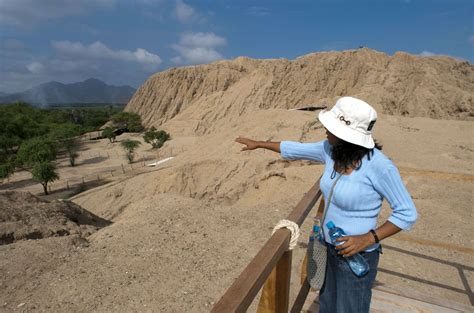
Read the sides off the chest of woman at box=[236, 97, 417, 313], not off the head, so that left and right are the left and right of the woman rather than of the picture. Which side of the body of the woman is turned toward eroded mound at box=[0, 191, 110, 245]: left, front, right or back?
right

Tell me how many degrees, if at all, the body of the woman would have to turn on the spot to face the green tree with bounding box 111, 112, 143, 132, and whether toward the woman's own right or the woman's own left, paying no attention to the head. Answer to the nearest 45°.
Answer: approximately 90° to the woman's own right

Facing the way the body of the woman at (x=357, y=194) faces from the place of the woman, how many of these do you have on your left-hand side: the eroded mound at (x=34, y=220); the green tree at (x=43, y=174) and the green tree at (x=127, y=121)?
0

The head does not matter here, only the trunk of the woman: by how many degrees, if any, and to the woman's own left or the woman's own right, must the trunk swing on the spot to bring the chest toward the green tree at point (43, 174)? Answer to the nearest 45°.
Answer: approximately 90° to the woman's own right

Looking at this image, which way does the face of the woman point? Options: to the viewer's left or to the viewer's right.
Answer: to the viewer's left
